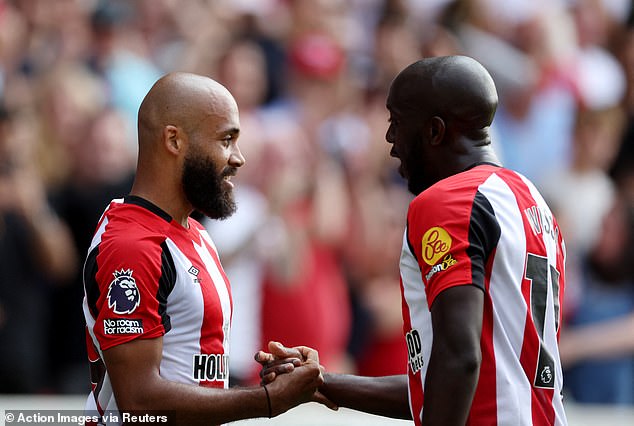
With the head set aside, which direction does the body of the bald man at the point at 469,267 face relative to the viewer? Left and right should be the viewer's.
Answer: facing to the left of the viewer

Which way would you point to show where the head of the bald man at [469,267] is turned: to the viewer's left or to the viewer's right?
to the viewer's left

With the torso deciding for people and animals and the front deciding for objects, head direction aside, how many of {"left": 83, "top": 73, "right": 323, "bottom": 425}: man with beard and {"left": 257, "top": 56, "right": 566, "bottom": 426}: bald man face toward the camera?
0

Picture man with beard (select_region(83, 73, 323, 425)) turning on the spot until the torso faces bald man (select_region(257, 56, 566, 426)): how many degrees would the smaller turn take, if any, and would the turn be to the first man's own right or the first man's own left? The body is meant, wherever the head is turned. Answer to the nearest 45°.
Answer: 0° — they already face them

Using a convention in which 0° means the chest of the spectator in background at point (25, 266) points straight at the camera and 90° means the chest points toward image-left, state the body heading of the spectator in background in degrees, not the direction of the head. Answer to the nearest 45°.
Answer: approximately 0°

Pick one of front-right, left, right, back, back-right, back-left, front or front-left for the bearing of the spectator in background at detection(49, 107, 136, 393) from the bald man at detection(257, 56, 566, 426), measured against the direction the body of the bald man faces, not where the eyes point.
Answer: front-right

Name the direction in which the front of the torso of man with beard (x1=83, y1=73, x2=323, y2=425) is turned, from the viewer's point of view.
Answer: to the viewer's right

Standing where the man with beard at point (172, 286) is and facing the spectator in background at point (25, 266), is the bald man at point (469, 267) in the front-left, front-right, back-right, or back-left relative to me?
back-right

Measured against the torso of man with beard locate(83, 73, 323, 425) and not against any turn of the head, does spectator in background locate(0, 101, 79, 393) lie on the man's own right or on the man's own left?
on the man's own left

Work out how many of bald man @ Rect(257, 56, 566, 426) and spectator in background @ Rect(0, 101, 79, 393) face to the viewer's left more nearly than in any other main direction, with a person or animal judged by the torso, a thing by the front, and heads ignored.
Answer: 1

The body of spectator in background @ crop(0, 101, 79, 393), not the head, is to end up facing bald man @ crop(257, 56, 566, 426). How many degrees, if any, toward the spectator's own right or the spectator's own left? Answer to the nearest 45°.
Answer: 0° — they already face them

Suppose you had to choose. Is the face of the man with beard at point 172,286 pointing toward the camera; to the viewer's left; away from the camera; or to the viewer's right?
to the viewer's right

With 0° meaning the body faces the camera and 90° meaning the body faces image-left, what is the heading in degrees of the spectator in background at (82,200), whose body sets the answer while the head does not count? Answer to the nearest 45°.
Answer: approximately 0°

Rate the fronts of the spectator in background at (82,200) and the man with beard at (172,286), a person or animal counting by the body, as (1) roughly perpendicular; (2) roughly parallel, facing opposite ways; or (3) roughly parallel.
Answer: roughly perpendicular
